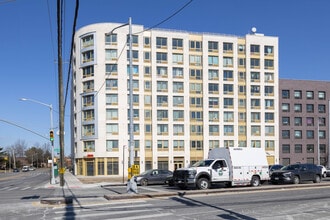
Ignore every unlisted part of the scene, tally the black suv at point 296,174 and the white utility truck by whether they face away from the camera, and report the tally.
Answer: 0

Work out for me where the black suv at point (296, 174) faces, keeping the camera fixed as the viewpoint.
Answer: facing the viewer and to the left of the viewer

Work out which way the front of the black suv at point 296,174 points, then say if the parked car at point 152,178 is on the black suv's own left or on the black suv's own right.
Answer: on the black suv's own right

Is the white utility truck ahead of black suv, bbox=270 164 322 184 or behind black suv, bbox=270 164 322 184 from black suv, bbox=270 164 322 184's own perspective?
ahead

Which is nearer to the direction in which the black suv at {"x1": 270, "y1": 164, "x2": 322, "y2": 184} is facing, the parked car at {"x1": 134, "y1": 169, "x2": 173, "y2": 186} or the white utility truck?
the white utility truck

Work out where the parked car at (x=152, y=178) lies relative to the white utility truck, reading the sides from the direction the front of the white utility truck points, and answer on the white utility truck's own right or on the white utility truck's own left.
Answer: on the white utility truck's own right

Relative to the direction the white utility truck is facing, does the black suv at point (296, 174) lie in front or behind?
behind

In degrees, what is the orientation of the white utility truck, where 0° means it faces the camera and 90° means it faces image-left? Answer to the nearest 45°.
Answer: approximately 45°
